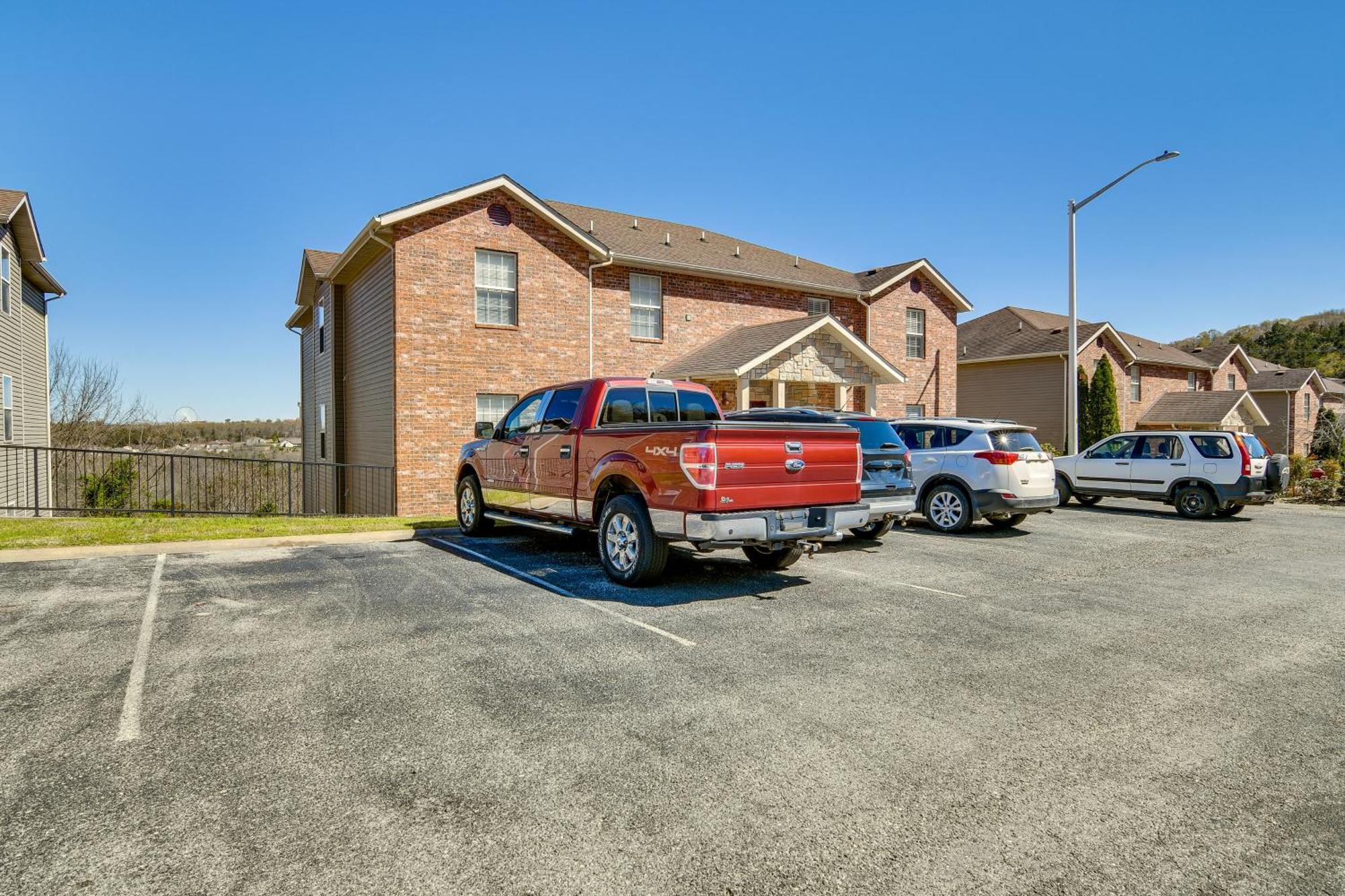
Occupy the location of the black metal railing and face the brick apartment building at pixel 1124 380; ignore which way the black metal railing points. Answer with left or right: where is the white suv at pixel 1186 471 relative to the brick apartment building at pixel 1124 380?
right

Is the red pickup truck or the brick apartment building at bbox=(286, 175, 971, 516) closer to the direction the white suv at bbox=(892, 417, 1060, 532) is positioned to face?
the brick apartment building

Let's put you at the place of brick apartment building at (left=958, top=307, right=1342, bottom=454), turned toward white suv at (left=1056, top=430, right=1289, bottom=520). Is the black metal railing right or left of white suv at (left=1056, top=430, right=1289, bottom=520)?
right

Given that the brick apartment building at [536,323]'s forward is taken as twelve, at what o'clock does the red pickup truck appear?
The red pickup truck is roughly at 1 o'clock from the brick apartment building.

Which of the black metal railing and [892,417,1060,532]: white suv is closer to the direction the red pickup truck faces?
the black metal railing

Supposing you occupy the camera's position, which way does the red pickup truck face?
facing away from the viewer and to the left of the viewer

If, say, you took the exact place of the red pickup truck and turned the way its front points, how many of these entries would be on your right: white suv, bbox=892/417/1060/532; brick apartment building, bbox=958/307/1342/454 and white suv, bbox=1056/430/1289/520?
3
